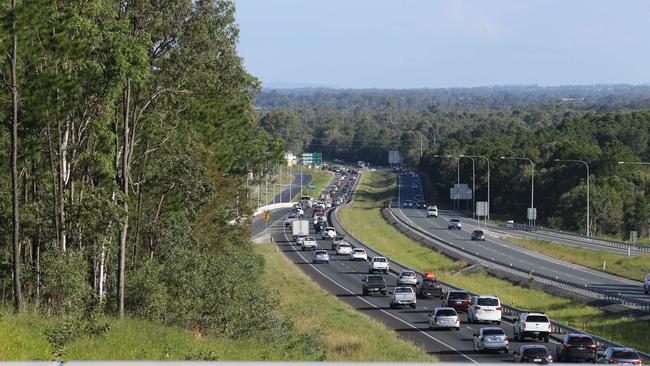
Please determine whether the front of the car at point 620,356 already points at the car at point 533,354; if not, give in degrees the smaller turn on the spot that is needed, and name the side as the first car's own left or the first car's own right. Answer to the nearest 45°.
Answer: approximately 45° to the first car's own left

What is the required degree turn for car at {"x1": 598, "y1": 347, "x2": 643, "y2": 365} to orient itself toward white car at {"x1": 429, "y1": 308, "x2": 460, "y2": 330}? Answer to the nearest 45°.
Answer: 0° — it already faces it

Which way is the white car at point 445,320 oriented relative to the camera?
away from the camera

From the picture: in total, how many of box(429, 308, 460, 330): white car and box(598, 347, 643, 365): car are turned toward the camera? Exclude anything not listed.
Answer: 0

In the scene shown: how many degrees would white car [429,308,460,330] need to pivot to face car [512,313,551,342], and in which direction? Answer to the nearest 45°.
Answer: approximately 135° to its right

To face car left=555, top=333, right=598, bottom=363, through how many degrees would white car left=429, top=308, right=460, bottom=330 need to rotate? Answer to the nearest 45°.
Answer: approximately 135° to its right

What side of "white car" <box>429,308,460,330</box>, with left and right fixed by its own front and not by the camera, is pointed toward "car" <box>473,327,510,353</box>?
back

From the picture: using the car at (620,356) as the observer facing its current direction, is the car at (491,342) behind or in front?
in front

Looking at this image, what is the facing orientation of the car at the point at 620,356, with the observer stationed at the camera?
facing away from the viewer and to the left of the viewer
